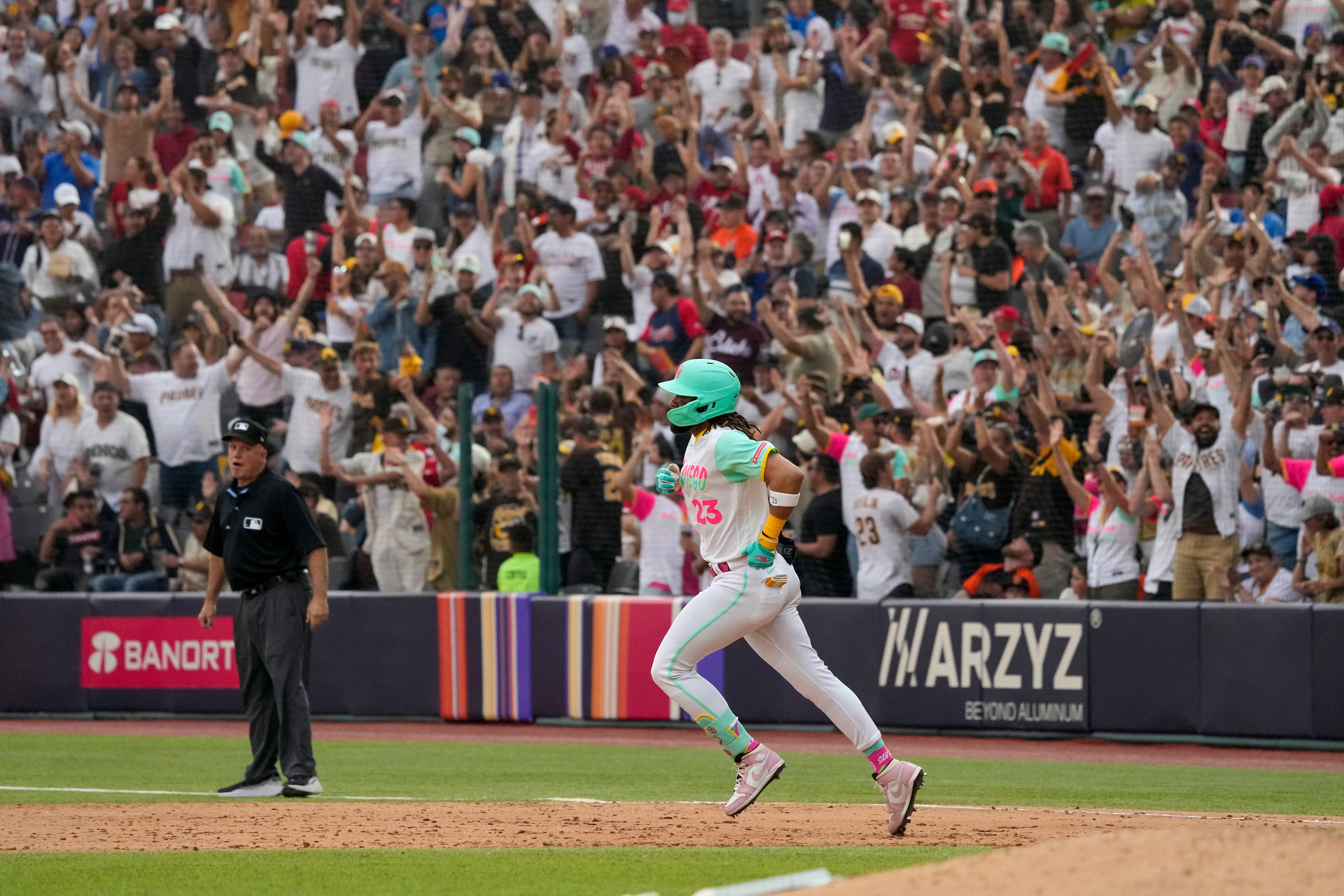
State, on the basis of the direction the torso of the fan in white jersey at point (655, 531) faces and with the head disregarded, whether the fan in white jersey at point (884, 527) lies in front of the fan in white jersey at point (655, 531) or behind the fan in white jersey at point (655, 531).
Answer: in front

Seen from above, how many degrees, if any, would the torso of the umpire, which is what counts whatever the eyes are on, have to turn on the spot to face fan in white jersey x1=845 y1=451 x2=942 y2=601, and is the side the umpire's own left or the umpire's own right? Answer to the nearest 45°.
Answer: approximately 180°

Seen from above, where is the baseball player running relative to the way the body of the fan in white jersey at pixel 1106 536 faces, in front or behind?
in front

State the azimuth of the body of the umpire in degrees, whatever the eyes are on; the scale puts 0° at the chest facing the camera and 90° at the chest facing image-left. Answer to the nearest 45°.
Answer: approximately 45°
